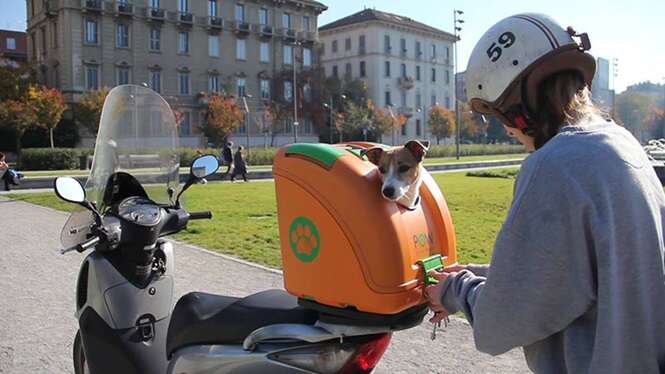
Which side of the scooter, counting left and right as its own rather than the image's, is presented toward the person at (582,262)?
back

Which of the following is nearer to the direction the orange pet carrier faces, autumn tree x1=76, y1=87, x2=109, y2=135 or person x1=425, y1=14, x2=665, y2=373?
the person

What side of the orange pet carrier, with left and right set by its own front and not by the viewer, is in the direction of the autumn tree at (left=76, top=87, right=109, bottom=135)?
back

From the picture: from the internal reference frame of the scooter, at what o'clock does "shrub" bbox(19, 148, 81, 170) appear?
The shrub is roughly at 1 o'clock from the scooter.

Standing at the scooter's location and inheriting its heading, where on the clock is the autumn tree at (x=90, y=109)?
The autumn tree is roughly at 1 o'clock from the scooter.

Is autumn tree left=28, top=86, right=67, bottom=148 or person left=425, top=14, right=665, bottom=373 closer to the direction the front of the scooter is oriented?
the autumn tree

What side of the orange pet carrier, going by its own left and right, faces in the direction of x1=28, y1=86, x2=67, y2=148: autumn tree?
back

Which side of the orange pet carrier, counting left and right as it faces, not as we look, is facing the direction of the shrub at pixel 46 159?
back

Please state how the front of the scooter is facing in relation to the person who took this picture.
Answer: facing away from the viewer and to the left of the viewer

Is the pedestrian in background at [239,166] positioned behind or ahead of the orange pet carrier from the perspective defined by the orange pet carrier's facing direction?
behind

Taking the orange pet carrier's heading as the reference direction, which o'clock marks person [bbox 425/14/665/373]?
The person is roughly at 12 o'clock from the orange pet carrier.

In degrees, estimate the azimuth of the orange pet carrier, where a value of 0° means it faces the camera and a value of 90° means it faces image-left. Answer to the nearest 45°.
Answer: approximately 315°

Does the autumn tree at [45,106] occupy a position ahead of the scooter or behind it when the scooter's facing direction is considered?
ahead
